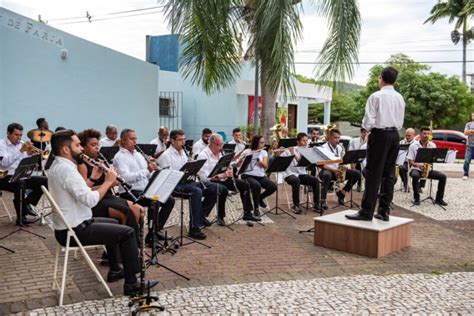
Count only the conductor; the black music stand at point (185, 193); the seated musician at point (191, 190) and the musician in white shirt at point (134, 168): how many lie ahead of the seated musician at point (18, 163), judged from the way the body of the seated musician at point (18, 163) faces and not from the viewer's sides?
4

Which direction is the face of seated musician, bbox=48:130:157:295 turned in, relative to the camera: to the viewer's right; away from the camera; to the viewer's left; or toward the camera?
to the viewer's right

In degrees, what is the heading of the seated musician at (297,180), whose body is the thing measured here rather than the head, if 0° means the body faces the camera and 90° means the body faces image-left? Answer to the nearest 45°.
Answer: approximately 315°

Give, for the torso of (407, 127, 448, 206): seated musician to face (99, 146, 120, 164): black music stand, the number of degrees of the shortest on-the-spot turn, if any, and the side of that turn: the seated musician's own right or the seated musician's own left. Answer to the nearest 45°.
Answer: approximately 90° to the seated musician's own right

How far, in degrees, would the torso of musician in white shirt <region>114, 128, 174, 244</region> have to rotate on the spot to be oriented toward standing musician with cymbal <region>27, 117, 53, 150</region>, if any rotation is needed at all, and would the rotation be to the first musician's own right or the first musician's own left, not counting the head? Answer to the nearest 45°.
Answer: approximately 180°

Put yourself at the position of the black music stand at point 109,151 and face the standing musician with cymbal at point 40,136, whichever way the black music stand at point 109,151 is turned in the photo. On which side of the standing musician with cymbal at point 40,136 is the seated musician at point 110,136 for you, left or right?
right

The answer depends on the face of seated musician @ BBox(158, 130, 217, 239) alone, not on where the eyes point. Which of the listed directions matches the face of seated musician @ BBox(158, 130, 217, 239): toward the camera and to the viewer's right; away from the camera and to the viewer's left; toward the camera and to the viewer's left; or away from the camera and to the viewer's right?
toward the camera and to the viewer's right

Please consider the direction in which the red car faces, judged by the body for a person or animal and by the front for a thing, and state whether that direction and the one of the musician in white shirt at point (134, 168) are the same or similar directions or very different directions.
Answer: very different directions

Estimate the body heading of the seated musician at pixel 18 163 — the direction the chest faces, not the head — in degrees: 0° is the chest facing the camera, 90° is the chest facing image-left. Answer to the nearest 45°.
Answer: approximately 315°

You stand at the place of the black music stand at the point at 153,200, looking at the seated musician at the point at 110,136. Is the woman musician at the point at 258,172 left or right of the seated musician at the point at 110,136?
right

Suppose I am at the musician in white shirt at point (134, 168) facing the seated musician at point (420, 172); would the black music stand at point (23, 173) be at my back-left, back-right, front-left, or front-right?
back-left
